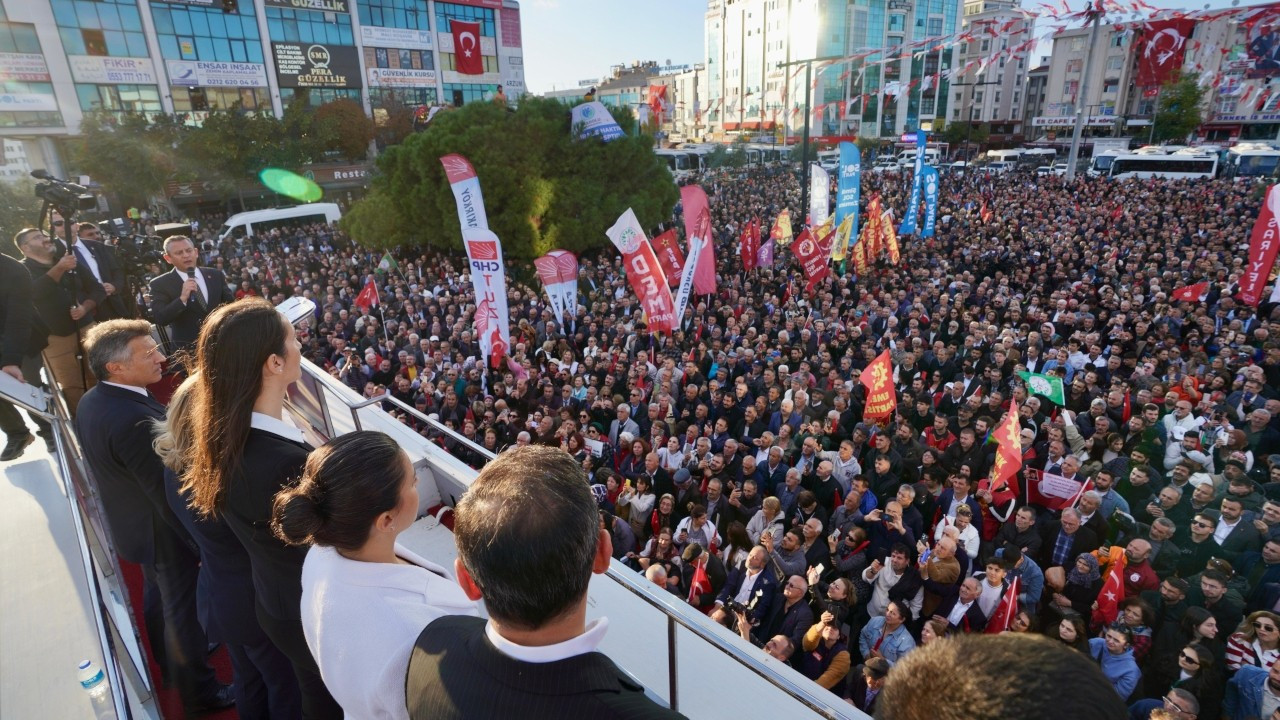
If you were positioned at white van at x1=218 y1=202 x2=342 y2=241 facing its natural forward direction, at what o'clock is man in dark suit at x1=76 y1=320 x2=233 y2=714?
The man in dark suit is roughly at 9 o'clock from the white van.

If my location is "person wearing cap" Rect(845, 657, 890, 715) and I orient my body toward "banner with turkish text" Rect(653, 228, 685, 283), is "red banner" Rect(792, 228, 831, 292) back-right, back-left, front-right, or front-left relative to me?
front-right

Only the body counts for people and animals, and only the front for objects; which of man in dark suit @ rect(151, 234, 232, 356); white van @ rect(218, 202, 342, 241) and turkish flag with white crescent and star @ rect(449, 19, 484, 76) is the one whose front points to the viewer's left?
the white van

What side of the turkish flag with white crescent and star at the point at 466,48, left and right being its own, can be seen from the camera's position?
front

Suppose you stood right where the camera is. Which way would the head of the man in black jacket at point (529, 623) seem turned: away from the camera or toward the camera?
away from the camera

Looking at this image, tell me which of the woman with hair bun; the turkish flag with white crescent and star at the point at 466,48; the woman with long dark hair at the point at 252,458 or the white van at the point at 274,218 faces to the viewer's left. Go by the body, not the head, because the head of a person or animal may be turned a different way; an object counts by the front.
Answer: the white van

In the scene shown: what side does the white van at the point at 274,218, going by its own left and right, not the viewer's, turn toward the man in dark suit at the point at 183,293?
left

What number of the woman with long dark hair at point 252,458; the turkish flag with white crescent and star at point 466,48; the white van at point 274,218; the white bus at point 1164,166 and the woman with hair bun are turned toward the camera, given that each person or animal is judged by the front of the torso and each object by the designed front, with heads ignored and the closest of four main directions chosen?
1

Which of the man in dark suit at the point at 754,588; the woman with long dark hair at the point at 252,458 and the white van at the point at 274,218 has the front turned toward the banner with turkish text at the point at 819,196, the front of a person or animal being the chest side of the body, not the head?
the woman with long dark hair

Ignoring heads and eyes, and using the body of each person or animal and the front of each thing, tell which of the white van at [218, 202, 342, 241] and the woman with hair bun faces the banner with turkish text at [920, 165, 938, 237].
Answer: the woman with hair bun

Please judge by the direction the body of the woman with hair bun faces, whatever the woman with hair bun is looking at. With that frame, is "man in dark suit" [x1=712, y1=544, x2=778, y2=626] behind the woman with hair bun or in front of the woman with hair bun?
in front

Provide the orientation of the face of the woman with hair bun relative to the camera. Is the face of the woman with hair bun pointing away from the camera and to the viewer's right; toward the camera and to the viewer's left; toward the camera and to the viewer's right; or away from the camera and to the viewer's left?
away from the camera and to the viewer's right

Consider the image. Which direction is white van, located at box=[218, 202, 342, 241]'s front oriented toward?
to the viewer's left

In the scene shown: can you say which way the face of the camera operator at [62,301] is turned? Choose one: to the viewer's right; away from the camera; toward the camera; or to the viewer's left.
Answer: to the viewer's right

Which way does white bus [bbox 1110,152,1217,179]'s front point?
to the viewer's left
